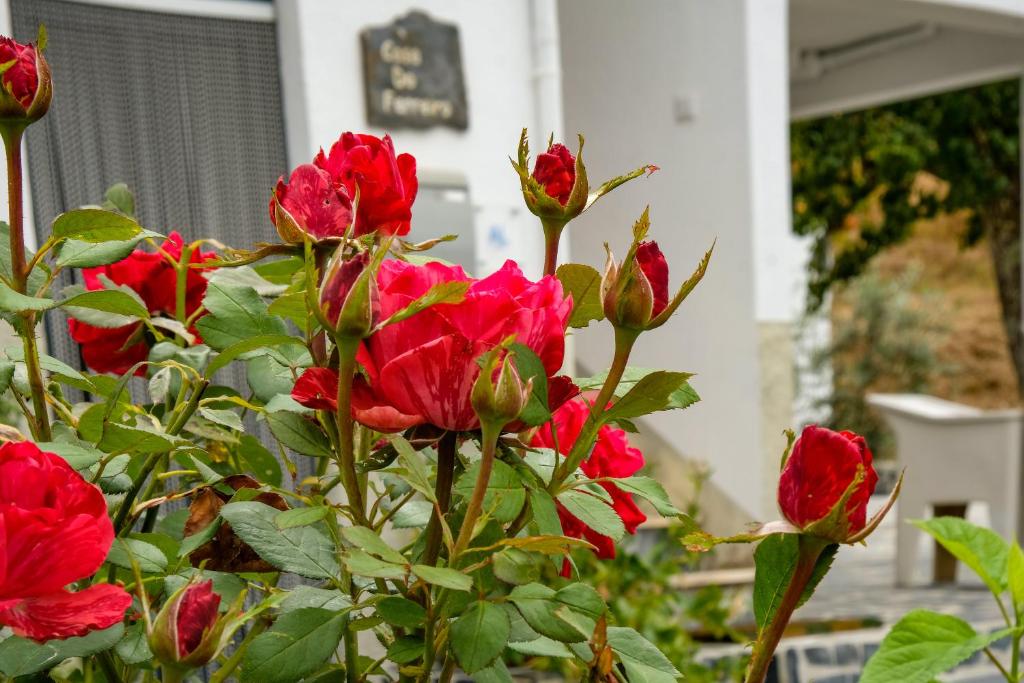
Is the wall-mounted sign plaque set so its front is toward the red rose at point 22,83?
yes

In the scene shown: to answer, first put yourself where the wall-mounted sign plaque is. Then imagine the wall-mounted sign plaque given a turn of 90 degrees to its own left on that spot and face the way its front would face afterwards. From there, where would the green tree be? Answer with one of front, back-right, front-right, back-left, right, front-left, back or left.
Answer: front-left

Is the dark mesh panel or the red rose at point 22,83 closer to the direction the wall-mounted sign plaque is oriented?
the red rose

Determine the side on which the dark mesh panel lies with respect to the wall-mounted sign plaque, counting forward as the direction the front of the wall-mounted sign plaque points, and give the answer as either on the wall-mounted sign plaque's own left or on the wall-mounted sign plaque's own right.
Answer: on the wall-mounted sign plaque's own right

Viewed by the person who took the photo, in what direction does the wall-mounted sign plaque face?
facing the viewer

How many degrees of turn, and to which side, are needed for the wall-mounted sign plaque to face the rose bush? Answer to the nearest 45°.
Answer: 0° — it already faces it

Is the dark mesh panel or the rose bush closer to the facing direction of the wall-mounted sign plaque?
the rose bush

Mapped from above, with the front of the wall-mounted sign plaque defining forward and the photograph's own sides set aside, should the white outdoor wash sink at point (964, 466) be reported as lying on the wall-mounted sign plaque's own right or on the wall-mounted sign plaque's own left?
on the wall-mounted sign plaque's own left
